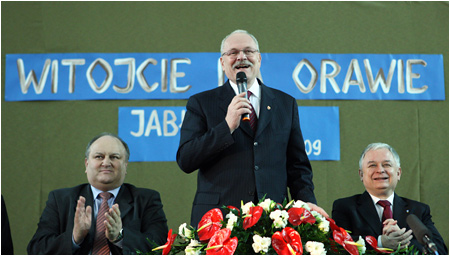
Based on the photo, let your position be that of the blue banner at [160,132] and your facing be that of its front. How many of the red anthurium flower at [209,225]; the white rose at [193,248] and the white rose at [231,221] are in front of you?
3

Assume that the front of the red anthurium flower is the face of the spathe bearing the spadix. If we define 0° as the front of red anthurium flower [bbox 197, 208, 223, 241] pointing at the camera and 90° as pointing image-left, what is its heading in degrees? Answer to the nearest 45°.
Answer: approximately 45°

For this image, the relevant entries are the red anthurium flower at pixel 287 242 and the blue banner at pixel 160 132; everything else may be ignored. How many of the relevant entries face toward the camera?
2
